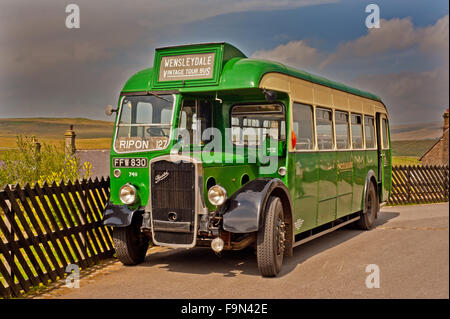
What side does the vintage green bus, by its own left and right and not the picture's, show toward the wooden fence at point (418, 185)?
back

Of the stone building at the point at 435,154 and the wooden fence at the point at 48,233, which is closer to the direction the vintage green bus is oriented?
the wooden fence

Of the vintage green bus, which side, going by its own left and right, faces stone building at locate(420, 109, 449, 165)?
back

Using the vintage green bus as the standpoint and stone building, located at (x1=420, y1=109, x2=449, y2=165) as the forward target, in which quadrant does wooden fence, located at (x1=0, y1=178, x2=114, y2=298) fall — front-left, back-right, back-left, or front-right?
back-left

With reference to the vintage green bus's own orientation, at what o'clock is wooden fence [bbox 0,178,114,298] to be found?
The wooden fence is roughly at 1 o'clock from the vintage green bus.

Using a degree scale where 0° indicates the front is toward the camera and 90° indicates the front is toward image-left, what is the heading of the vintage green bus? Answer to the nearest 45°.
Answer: approximately 45°
